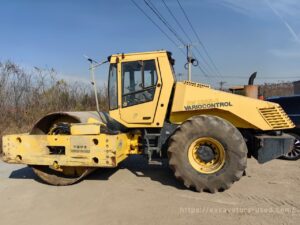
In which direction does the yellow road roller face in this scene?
to the viewer's left

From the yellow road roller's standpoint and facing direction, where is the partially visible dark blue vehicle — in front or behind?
behind
